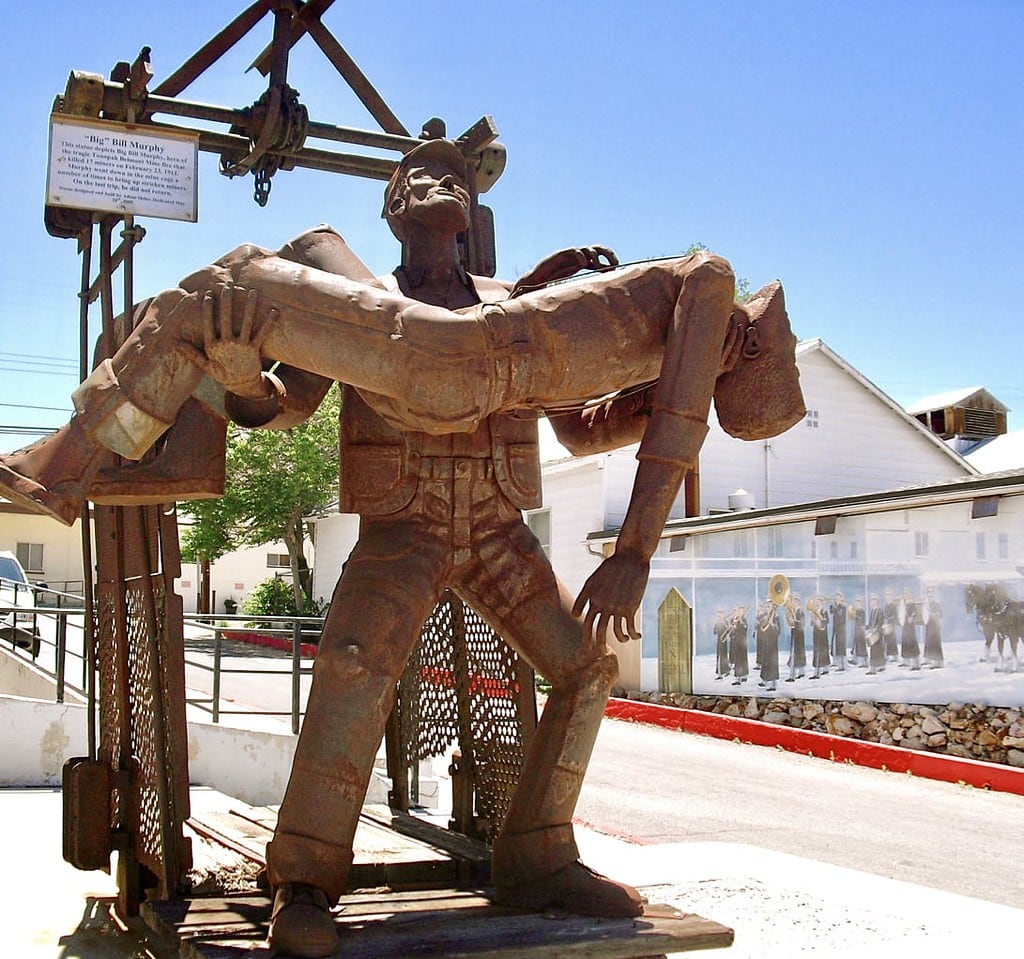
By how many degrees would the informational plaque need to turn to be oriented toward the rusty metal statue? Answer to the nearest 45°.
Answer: approximately 45° to its left

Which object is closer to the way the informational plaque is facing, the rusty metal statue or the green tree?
the rusty metal statue

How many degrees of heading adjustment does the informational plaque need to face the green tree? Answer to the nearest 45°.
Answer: approximately 180°

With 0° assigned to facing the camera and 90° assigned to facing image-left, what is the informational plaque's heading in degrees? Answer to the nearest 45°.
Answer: approximately 0°
